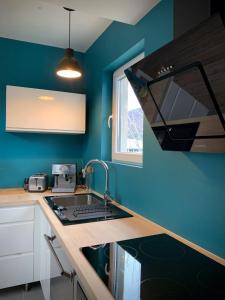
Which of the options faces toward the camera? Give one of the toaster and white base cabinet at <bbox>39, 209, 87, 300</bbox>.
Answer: the toaster

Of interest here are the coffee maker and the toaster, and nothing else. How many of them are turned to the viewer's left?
0

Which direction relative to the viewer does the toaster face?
toward the camera

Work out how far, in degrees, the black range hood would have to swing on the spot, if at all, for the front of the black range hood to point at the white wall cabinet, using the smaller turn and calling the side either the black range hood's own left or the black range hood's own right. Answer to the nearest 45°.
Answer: approximately 90° to the black range hood's own right

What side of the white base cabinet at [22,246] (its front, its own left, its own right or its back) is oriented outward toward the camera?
front

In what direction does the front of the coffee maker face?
toward the camera

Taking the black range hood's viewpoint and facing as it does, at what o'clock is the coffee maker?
The coffee maker is roughly at 3 o'clock from the black range hood.

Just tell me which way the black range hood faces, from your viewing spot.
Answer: facing the viewer and to the left of the viewer

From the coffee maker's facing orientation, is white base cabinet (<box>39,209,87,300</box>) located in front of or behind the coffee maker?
in front

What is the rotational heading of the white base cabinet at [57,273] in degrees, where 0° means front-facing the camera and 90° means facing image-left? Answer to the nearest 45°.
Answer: approximately 90°

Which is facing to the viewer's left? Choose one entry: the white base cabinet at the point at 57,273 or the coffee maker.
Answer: the white base cabinet

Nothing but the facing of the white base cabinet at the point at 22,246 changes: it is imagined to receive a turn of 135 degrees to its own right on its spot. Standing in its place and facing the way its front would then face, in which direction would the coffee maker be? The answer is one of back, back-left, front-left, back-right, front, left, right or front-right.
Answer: right

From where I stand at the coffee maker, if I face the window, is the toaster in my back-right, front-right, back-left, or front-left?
back-right

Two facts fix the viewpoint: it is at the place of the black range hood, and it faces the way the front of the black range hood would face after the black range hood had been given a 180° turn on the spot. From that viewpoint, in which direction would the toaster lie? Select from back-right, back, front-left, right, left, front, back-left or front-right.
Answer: left
